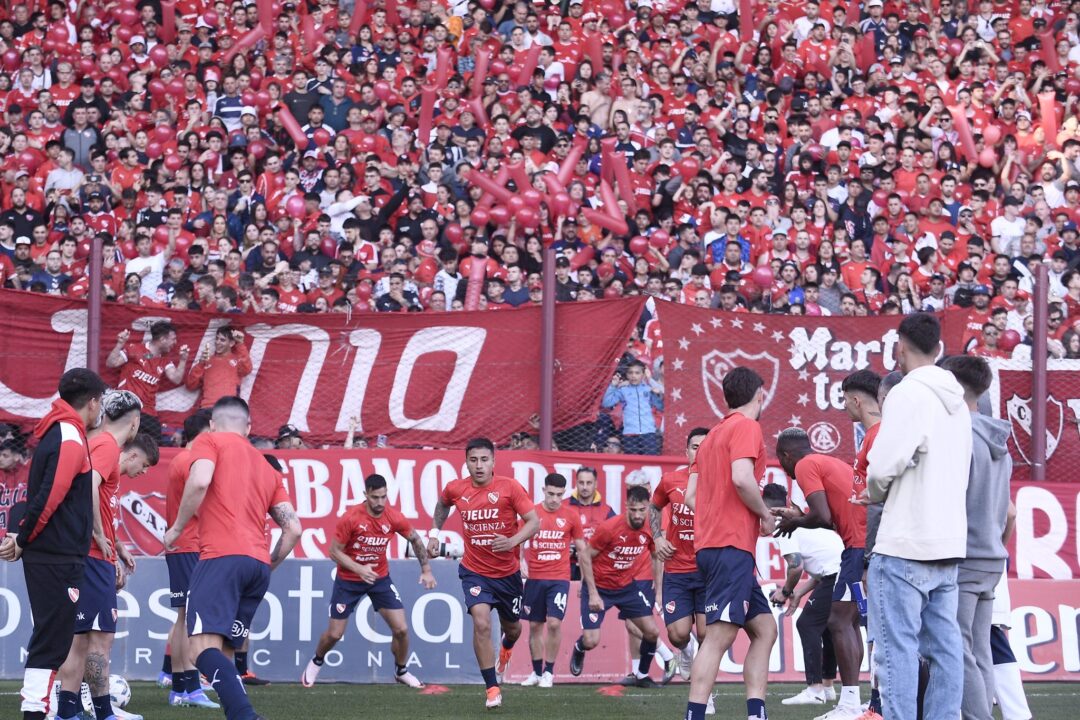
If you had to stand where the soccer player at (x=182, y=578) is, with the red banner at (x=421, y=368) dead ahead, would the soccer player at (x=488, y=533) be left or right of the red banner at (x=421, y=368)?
right

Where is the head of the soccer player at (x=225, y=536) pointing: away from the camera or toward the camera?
away from the camera

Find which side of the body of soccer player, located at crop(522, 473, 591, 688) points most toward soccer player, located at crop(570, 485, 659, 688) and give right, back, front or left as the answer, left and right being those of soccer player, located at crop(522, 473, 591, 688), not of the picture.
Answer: left

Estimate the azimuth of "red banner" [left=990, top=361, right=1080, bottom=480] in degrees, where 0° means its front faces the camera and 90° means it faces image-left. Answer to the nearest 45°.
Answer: approximately 0°

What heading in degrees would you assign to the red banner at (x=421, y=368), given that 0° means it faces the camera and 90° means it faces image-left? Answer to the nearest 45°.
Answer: approximately 0°
